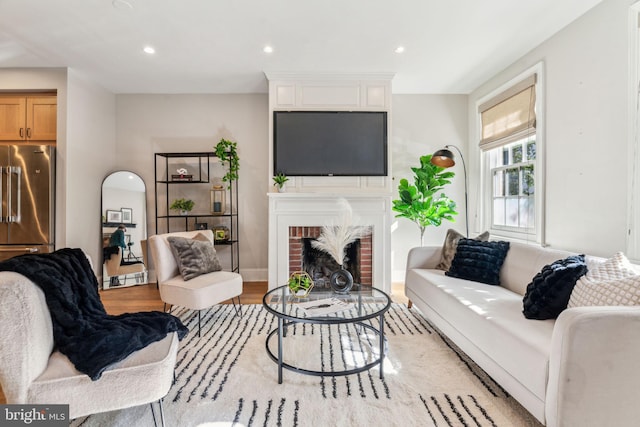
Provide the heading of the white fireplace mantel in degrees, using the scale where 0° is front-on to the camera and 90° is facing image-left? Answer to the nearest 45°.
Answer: approximately 0°

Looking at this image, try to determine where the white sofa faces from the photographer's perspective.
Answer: facing the viewer and to the left of the viewer

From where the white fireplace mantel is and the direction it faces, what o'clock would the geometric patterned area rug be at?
The geometric patterned area rug is roughly at 12 o'clock from the white fireplace mantel.

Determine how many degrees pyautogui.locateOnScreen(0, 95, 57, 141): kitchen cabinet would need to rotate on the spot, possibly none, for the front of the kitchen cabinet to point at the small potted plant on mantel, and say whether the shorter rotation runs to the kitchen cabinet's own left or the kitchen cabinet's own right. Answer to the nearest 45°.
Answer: approximately 45° to the kitchen cabinet's own left

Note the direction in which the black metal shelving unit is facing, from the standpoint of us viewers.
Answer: facing the viewer

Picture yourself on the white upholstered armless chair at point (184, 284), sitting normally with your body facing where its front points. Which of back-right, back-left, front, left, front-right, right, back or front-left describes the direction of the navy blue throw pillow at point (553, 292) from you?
front

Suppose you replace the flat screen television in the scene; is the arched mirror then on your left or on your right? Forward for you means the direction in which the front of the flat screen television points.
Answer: on your right

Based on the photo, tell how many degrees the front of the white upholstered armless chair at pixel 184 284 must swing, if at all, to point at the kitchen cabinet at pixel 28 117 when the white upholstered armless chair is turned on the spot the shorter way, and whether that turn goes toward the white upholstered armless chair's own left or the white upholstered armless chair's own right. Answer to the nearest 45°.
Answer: approximately 180°

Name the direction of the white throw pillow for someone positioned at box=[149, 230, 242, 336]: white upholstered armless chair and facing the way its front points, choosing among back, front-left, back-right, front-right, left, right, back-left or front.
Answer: front

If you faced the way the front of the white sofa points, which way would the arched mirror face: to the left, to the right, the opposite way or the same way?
to the left

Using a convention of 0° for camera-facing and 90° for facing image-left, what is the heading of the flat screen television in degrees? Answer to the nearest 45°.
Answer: approximately 0°

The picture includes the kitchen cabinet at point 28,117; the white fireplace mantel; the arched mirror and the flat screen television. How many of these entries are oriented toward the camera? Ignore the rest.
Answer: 4

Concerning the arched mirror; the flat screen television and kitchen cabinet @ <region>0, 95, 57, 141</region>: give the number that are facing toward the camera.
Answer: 3
